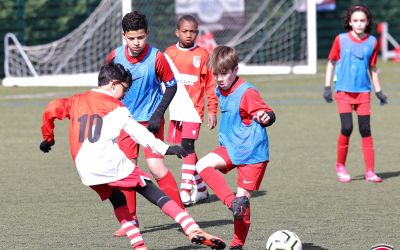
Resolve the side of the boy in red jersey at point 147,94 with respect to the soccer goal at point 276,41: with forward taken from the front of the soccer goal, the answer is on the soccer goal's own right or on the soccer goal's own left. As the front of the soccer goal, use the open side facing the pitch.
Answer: on the soccer goal's own right

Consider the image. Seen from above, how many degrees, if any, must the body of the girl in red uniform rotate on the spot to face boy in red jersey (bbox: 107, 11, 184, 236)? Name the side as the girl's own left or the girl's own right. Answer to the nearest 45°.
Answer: approximately 45° to the girl's own right

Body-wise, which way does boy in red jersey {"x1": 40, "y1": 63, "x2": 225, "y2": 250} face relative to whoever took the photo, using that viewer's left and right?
facing away from the viewer and to the right of the viewer

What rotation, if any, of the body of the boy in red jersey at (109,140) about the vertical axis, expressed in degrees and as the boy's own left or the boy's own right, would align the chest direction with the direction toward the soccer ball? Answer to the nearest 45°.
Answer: approximately 45° to the boy's own right

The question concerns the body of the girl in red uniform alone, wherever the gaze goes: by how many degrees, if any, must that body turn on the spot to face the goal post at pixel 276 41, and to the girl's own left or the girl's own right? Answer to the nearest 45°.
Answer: approximately 180°
